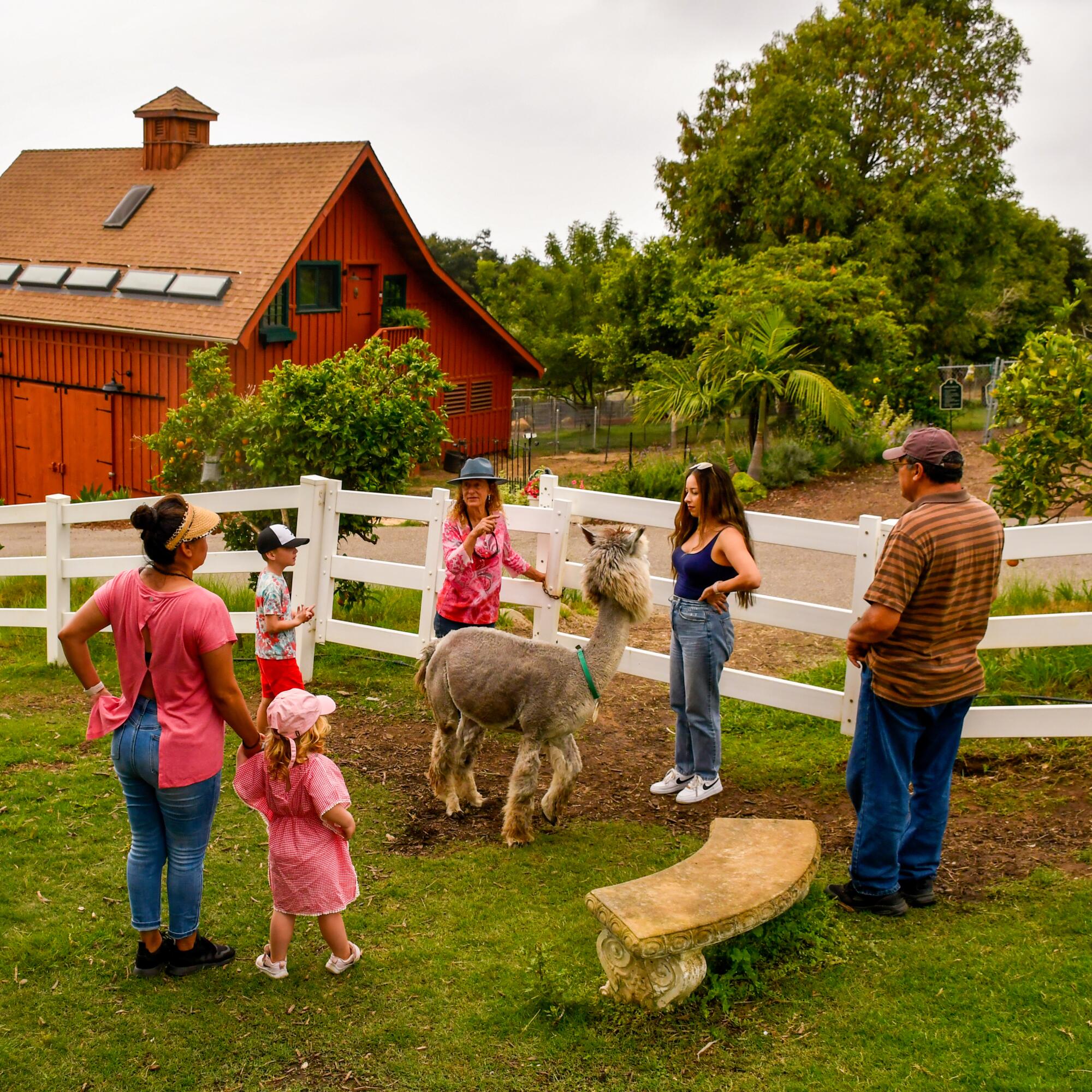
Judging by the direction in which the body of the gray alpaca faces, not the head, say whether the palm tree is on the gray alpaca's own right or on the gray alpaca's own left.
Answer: on the gray alpaca's own left

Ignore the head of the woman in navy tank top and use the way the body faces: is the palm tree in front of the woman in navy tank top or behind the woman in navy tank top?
behind

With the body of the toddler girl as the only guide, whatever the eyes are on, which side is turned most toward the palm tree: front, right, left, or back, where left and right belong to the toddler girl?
front

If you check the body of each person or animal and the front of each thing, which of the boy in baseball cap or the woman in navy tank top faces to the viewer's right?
the boy in baseball cap

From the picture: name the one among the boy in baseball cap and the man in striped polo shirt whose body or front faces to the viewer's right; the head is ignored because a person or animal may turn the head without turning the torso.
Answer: the boy in baseball cap

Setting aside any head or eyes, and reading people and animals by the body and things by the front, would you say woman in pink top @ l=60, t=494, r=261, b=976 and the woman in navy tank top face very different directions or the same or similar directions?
very different directions

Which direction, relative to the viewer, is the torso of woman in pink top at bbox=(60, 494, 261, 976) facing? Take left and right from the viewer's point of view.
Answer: facing away from the viewer and to the right of the viewer

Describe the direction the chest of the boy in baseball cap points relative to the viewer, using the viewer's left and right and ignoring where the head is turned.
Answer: facing to the right of the viewer

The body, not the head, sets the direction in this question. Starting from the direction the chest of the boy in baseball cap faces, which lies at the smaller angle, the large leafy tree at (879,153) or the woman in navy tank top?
the woman in navy tank top

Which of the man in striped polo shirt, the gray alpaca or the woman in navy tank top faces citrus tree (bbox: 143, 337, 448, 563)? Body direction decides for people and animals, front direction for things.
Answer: the man in striped polo shirt

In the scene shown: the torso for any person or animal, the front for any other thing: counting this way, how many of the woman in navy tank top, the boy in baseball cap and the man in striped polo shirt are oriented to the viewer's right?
1

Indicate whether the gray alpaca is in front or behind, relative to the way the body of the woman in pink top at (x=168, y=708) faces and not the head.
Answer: in front

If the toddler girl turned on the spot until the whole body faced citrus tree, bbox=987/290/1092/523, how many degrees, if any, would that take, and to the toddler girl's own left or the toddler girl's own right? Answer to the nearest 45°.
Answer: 0° — they already face it
